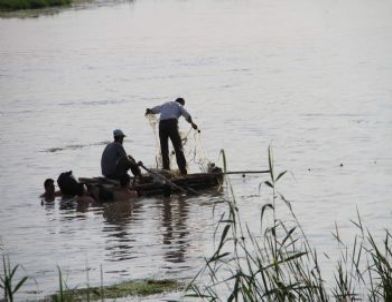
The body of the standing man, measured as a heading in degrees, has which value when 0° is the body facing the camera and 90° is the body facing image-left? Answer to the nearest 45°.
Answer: approximately 225°

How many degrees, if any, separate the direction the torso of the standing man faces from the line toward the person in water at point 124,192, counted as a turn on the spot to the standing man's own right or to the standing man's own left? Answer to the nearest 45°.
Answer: approximately 180°

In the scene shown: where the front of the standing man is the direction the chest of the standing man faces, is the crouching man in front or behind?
behind

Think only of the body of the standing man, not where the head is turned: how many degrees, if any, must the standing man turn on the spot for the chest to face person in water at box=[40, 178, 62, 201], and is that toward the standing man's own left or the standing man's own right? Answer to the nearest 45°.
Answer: approximately 135° to the standing man's own left
